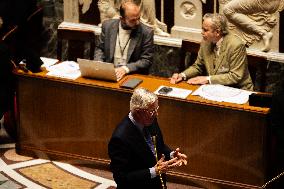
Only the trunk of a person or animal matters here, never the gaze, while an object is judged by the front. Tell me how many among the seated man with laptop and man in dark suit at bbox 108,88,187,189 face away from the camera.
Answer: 0

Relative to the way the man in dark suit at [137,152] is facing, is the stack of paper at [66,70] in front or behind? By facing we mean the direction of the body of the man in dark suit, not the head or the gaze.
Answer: behind

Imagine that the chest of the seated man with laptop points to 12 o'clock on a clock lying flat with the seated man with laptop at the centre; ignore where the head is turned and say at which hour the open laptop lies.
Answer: The open laptop is roughly at 1 o'clock from the seated man with laptop.

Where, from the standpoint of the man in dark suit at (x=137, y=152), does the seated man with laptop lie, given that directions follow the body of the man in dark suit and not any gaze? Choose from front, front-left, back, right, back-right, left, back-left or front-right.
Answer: back-left

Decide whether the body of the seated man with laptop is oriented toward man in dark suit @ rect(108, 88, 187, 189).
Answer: yes

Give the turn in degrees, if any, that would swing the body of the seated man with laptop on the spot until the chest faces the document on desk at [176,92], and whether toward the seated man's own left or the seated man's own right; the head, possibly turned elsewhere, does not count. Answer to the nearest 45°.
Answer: approximately 45° to the seated man's own left

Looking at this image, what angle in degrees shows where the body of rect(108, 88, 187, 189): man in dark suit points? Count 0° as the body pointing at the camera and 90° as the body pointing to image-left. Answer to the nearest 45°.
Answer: approximately 315°

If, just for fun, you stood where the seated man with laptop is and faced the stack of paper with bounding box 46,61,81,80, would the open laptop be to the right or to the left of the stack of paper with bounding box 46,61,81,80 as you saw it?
left

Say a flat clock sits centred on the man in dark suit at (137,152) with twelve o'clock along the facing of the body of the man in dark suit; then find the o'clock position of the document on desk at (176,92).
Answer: The document on desk is roughly at 8 o'clock from the man in dark suit.

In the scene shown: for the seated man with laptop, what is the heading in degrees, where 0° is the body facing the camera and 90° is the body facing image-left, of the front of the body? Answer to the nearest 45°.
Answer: approximately 0°
